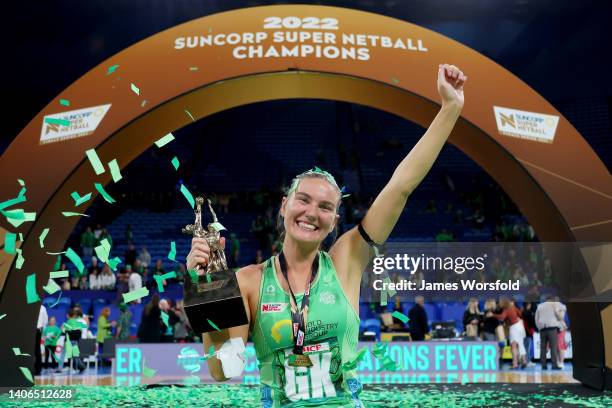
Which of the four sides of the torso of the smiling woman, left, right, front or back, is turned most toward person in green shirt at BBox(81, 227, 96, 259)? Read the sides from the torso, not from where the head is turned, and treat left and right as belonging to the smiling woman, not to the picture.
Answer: back

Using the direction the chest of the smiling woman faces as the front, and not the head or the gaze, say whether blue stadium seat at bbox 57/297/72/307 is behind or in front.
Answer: behind

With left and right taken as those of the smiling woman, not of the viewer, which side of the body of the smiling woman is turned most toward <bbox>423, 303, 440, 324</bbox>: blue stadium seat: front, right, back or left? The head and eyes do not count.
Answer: back

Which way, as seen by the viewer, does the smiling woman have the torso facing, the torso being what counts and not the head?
toward the camera

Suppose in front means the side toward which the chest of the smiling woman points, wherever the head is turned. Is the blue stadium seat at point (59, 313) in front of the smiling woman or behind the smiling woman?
behind
